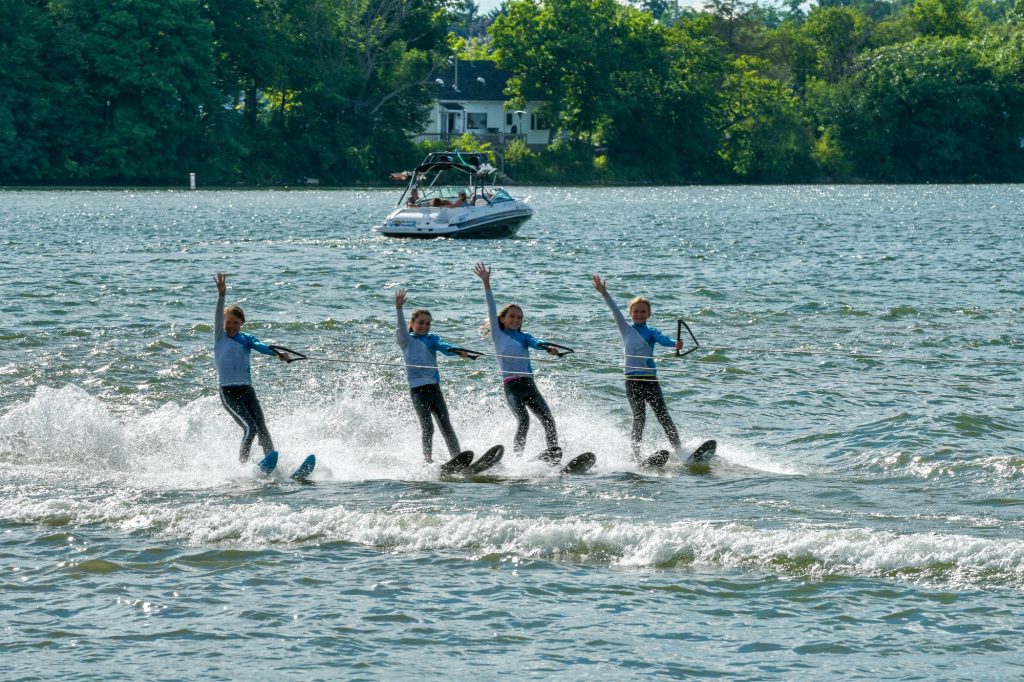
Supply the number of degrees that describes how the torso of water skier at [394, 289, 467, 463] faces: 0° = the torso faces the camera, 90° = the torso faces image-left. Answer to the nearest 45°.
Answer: approximately 315°

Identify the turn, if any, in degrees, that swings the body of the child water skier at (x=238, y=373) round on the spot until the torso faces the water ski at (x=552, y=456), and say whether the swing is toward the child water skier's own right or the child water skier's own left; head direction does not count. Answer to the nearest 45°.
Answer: approximately 45° to the child water skier's own left

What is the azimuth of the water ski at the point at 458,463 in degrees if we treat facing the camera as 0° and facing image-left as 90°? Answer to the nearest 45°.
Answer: approximately 270°

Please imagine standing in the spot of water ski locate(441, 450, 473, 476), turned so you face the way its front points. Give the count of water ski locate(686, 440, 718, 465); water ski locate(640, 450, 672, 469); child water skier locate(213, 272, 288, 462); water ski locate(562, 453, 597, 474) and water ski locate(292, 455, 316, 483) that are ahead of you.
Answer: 3

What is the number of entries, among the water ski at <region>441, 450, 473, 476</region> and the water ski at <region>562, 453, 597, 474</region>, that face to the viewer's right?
2

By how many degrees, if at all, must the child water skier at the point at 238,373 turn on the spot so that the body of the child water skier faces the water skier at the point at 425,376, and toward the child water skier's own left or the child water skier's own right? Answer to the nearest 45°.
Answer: approximately 45° to the child water skier's own left

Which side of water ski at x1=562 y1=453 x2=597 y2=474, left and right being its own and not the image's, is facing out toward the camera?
right

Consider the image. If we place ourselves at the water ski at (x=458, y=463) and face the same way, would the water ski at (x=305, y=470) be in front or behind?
behind

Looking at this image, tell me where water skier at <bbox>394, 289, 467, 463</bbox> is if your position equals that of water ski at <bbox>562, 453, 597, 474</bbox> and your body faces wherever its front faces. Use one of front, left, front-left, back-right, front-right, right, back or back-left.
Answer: back

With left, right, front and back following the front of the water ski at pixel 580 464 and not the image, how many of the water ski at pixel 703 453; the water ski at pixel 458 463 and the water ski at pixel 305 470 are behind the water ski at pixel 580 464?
2

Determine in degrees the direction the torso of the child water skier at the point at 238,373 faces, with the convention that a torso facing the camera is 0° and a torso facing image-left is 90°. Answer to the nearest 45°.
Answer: approximately 315°

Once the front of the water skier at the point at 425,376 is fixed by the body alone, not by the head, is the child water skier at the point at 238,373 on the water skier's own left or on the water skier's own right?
on the water skier's own right
